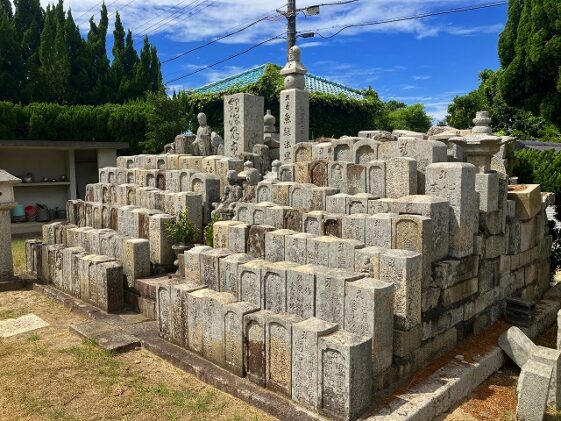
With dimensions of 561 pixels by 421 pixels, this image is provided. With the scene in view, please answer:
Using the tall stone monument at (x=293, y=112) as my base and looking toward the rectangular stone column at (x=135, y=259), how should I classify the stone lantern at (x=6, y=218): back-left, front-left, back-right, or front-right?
front-right

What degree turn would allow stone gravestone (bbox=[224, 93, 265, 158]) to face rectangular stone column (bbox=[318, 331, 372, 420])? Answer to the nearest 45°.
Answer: approximately 45° to its left

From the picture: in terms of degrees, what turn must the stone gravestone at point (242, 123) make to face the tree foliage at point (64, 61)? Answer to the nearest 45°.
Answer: approximately 90° to its right

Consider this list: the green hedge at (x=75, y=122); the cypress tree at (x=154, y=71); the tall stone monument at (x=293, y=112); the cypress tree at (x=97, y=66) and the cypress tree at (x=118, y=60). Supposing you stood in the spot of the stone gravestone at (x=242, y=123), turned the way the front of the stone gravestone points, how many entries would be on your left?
1

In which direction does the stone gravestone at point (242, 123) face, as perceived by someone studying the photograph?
facing the viewer and to the left of the viewer

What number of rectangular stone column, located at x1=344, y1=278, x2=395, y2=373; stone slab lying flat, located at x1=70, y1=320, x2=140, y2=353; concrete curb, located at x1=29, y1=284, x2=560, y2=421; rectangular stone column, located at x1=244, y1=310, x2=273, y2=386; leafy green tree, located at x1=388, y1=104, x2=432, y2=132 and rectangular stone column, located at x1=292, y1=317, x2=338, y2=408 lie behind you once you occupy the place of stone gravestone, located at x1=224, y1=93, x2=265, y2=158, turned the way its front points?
1

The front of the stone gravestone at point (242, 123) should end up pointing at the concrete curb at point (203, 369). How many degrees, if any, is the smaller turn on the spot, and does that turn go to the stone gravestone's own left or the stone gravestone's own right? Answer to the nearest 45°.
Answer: approximately 45° to the stone gravestone's own left

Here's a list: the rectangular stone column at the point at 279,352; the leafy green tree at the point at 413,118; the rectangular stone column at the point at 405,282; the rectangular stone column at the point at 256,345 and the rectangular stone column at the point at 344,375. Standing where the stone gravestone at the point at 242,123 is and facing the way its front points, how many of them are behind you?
1

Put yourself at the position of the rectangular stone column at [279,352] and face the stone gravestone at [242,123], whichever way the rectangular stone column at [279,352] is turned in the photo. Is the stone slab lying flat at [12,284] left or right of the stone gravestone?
left

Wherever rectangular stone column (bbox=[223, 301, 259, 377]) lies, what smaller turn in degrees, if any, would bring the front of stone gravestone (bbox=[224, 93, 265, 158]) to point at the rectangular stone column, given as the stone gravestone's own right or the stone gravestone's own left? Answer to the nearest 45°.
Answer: approximately 45° to the stone gravestone's own left

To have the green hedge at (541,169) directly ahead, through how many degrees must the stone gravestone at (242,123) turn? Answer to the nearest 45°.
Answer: approximately 90° to its left

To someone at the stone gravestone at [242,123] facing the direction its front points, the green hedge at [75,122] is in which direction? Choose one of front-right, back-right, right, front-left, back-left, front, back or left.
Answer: right

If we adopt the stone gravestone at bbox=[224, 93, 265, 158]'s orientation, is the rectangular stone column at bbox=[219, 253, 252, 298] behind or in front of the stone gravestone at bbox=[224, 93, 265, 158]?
in front

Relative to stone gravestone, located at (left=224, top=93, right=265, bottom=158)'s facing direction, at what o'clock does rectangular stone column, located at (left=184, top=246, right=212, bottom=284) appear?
The rectangular stone column is roughly at 11 o'clock from the stone gravestone.

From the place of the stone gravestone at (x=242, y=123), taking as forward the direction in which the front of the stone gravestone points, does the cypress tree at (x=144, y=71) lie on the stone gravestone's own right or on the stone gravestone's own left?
on the stone gravestone's own right

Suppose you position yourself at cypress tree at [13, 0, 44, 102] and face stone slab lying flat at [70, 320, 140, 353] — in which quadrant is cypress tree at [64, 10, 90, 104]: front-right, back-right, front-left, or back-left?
front-left

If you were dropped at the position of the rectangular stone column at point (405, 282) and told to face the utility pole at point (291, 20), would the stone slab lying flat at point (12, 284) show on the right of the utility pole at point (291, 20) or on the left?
left

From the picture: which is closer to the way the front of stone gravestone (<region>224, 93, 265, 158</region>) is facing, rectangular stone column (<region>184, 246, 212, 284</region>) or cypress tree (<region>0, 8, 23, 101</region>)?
the rectangular stone column
